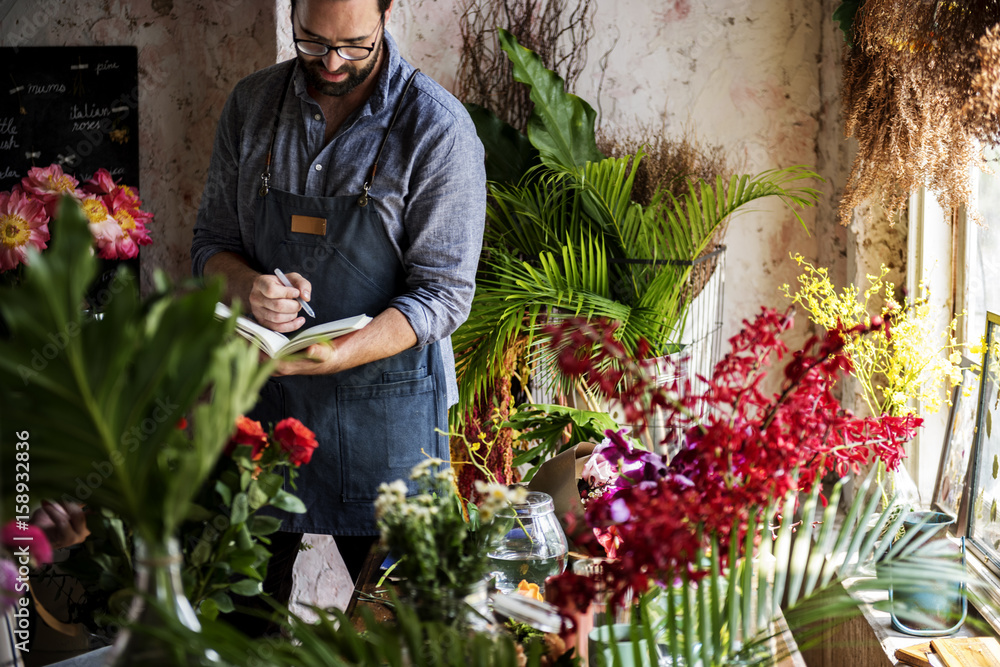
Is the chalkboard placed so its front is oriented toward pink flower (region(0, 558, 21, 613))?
yes

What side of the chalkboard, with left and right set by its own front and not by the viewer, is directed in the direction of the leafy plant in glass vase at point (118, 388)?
front

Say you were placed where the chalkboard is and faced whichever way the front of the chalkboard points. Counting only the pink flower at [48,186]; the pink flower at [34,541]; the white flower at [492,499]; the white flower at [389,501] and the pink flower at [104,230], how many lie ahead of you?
5

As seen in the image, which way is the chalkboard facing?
toward the camera

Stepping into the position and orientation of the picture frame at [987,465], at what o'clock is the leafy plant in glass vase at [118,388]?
The leafy plant in glass vase is roughly at 11 o'clock from the picture frame.

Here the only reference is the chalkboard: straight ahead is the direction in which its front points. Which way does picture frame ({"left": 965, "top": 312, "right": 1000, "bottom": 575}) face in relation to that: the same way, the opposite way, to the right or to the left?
to the right

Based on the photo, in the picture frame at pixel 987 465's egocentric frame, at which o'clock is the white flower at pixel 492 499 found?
The white flower is roughly at 11 o'clock from the picture frame.

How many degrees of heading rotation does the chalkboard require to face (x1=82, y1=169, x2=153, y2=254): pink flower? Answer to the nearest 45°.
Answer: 0° — it already faces it

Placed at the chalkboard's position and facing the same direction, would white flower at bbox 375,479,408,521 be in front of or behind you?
in front

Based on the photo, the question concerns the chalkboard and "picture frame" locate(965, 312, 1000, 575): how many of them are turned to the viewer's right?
0

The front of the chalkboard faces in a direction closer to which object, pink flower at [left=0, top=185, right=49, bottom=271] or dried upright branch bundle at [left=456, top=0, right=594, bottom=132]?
the pink flower

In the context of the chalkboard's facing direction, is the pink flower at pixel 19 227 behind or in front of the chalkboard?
in front

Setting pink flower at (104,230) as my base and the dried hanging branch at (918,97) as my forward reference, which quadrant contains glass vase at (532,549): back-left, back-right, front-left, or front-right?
front-right

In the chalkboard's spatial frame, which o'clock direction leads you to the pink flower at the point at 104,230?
The pink flower is roughly at 12 o'clock from the chalkboard.

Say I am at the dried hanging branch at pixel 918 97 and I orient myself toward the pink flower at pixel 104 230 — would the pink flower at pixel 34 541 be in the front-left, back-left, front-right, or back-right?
front-left

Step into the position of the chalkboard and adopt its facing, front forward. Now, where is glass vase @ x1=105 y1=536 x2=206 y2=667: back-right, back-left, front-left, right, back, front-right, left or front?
front

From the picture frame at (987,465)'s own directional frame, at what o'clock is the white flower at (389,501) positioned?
The white flower is roughly at 11 o'clock from the picture frame.

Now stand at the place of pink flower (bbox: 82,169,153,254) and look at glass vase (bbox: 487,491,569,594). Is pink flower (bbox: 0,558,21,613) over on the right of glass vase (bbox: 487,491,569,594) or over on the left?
right

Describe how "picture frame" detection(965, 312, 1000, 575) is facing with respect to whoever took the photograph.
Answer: facing the viewer and to the left of the viewer
